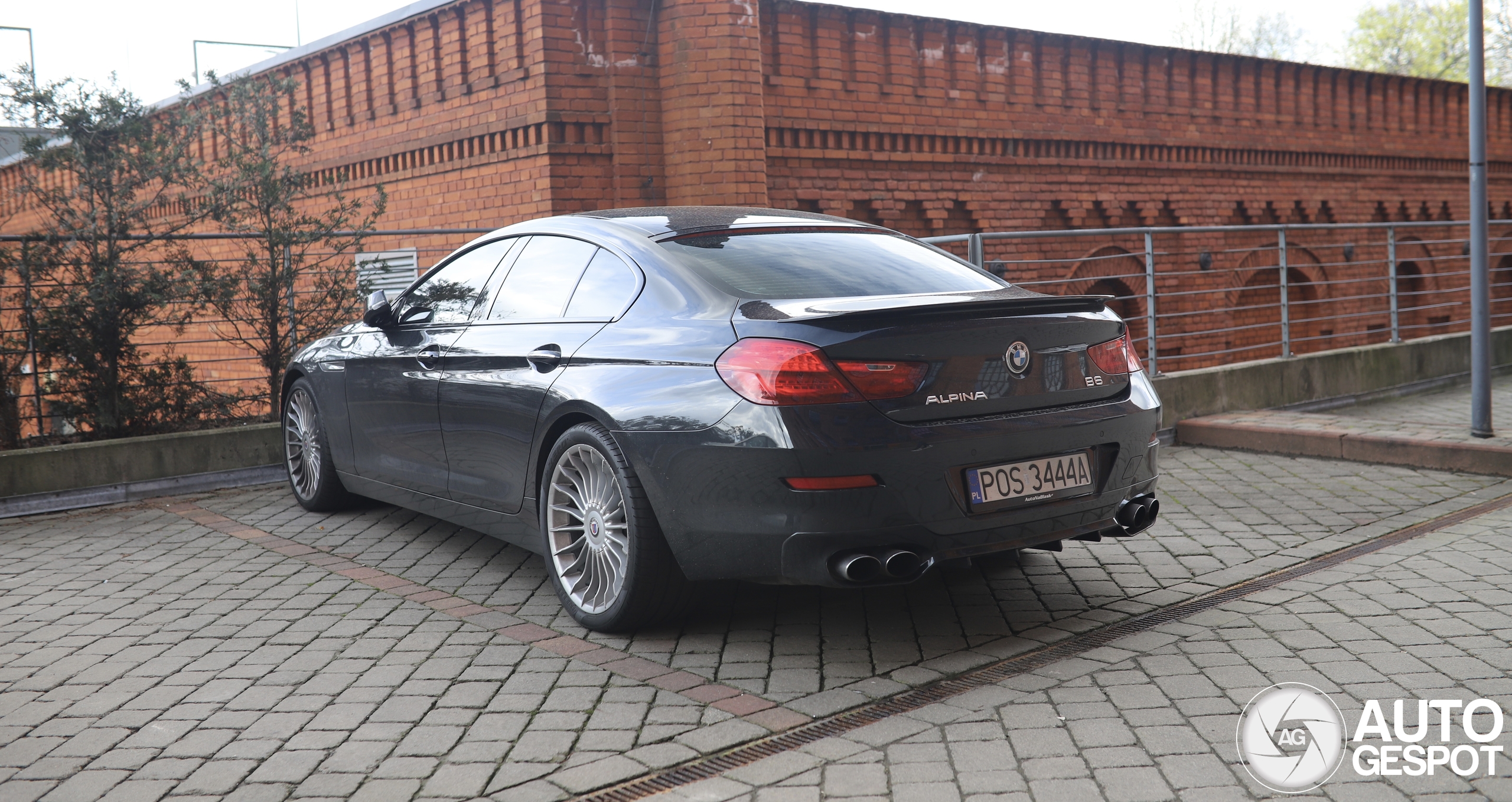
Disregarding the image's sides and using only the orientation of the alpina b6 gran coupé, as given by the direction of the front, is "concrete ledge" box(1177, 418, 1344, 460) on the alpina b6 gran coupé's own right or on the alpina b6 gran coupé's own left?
on the alpina b6 gran coupé's own right

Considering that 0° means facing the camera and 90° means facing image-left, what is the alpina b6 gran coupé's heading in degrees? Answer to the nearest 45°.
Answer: approximately 135°

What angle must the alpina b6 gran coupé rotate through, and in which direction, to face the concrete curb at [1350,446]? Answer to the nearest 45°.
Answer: approximately 90° to its right

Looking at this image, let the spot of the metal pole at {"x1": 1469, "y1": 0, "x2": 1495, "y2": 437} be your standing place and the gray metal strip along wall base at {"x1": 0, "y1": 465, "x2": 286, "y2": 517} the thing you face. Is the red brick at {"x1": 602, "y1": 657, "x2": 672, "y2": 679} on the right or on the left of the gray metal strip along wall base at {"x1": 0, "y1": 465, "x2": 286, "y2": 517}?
left

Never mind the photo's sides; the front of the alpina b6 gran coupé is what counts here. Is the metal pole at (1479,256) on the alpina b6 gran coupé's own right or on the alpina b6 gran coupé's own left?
on the alpina b6 gran coupé's own right
